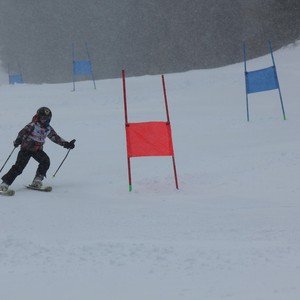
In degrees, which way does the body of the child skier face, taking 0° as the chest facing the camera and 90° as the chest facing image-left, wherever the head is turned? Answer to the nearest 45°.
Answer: approximately 315°
